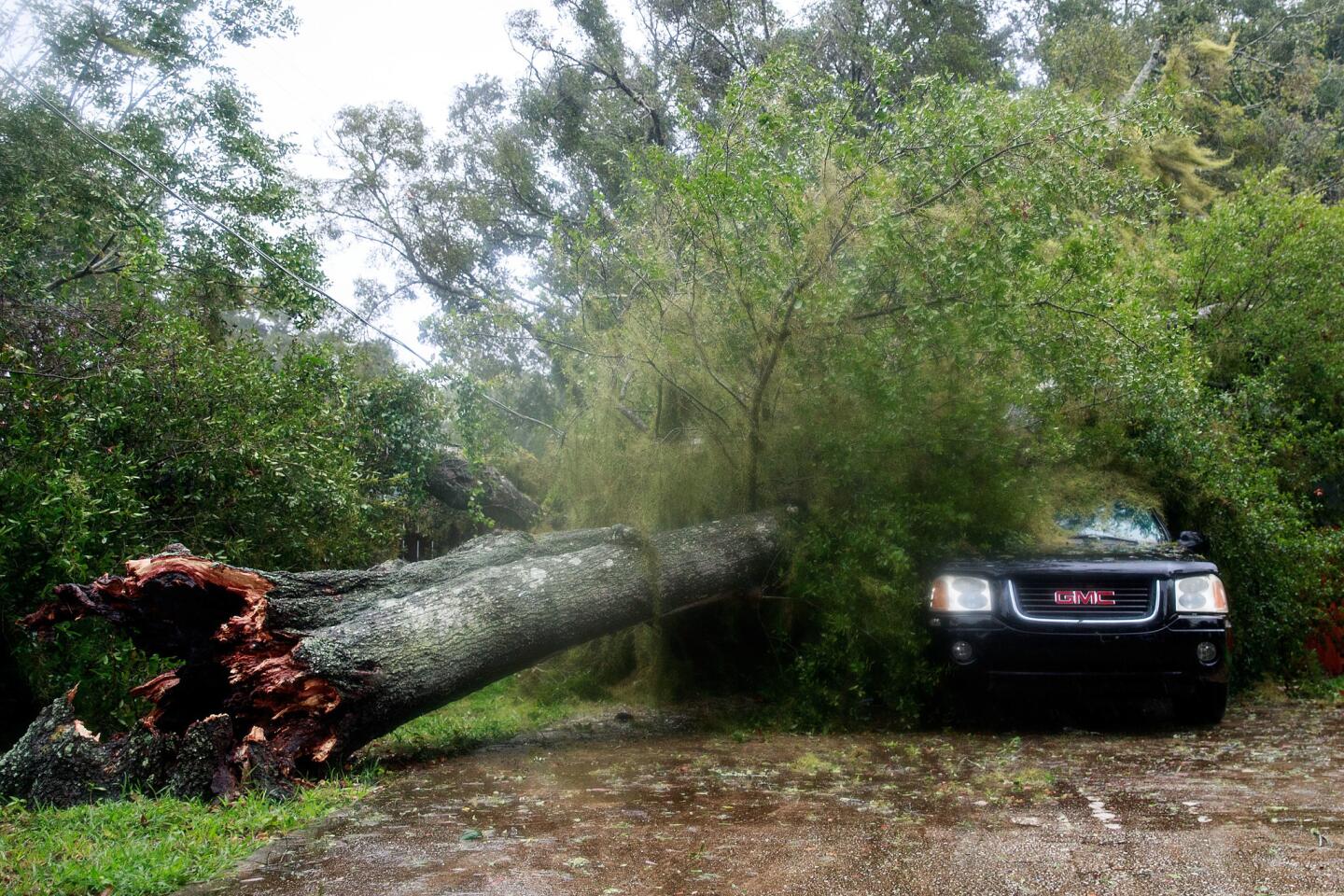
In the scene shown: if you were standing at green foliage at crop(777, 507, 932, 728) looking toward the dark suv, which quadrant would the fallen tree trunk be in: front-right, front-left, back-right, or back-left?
back-right

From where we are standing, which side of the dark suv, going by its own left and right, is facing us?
front

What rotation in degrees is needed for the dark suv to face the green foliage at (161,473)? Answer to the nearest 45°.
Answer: approximately 90° to its right

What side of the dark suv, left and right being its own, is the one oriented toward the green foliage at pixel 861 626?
right

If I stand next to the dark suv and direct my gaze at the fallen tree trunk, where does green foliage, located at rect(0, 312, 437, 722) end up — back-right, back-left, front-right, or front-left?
front-right

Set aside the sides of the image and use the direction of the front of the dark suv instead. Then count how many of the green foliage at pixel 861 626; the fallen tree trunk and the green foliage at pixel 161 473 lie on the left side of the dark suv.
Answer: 0

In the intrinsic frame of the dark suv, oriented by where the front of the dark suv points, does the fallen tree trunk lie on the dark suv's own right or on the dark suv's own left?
on the dark suv's own right
